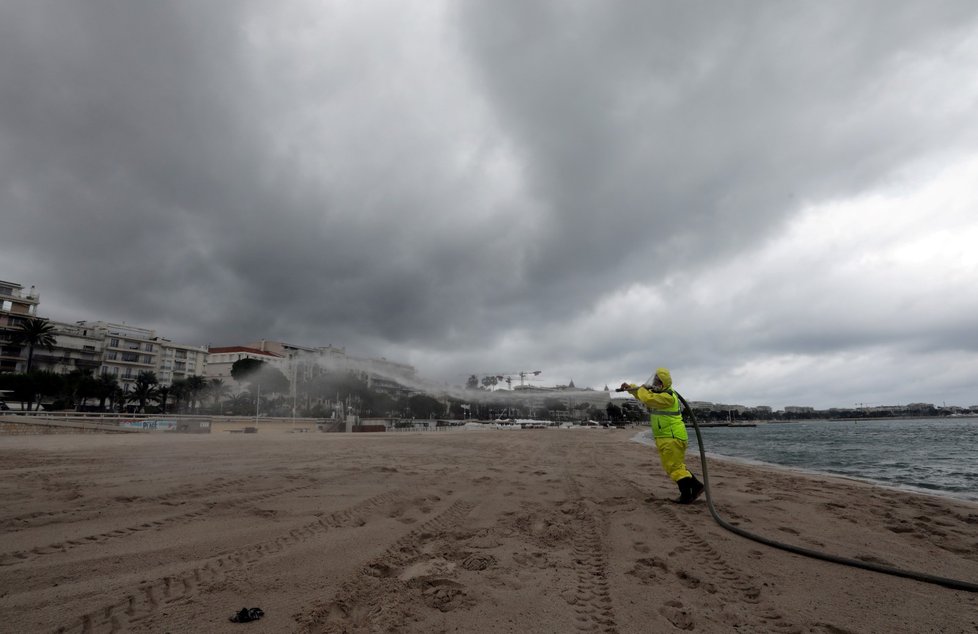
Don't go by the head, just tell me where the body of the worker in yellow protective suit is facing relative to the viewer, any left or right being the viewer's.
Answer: facing to the left of the viewer
